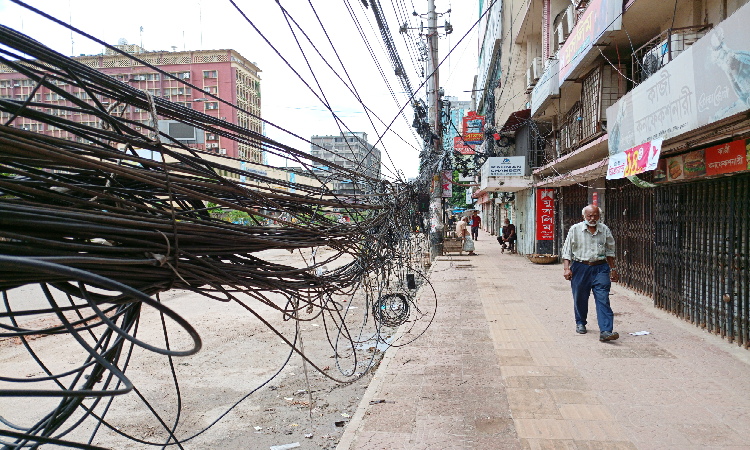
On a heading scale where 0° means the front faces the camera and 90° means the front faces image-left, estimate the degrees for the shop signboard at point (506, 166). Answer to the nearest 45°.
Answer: approximately 0°

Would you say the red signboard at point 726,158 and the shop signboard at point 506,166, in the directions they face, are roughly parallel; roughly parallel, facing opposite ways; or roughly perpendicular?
roughly perpendicular

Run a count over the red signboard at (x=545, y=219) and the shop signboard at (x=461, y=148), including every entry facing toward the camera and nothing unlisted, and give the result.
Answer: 2

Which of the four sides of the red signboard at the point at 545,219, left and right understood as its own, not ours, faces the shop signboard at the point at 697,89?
front

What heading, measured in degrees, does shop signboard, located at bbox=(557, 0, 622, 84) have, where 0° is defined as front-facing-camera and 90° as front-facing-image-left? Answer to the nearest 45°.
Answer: approximately 45°

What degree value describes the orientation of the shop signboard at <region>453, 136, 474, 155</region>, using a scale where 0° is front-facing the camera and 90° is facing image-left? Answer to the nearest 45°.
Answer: approximately 0°

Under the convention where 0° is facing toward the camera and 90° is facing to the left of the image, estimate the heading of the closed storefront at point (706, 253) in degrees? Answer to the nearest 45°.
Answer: approximately 45°
